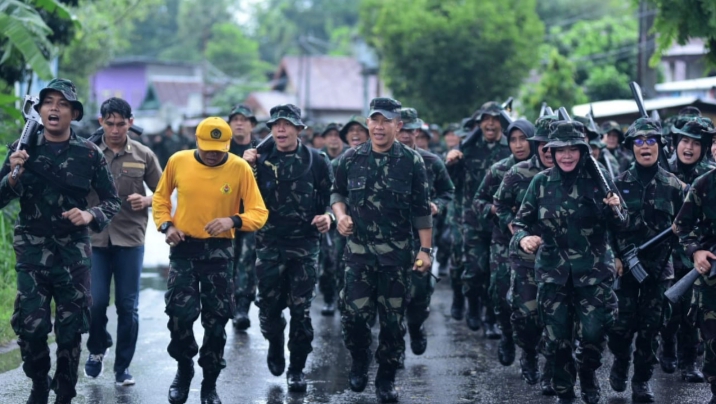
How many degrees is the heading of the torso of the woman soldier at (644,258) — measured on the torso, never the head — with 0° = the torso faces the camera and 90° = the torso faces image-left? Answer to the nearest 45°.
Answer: approximately 0°

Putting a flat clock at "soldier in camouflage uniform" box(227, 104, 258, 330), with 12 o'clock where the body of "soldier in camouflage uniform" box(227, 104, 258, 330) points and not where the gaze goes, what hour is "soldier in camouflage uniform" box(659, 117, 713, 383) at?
"soldier in camouflage uniform" box(659, 117, 713, 383) is roughly at 10 o'clock from "soldier in camouflage uniform" box(227, 104, 258, 330).

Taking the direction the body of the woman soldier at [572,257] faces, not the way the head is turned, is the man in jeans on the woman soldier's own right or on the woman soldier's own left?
on the woman soldier's own right
